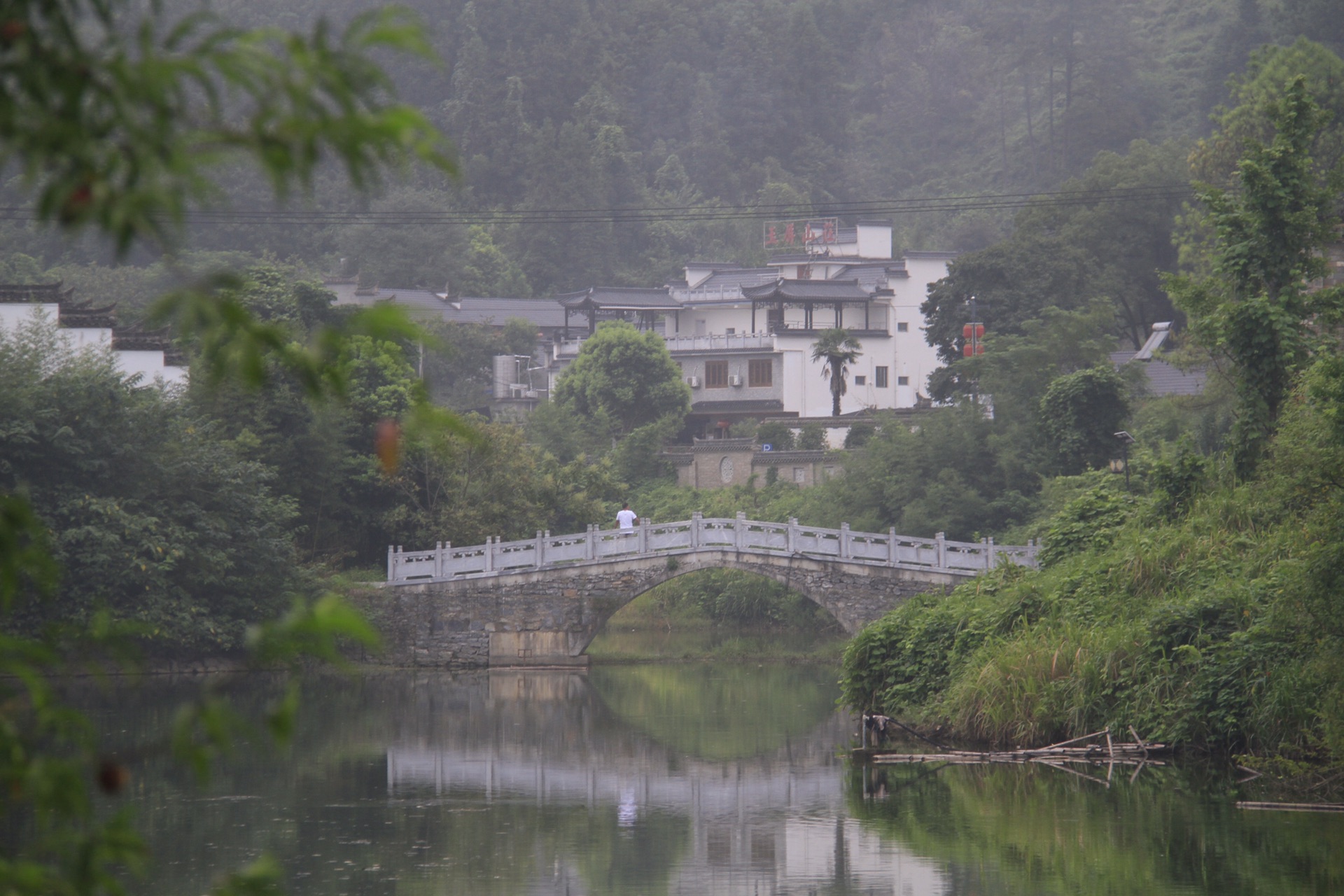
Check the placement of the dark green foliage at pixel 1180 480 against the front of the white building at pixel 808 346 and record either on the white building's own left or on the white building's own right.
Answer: on the white building's own left

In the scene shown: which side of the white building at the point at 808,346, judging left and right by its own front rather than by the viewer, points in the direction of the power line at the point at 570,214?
right

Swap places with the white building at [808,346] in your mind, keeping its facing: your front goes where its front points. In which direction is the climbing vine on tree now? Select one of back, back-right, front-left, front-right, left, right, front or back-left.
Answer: front-left

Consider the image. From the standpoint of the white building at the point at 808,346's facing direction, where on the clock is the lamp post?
The lamp post is roughly at 10 o'clock from the white building.

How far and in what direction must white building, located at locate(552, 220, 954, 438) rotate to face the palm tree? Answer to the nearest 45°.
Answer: approximately 45° to its left

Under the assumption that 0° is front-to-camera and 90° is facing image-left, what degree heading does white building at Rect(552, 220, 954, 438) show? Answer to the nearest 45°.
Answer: approximately 45°

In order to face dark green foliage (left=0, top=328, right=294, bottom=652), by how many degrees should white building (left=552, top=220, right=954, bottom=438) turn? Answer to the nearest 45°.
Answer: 0° — it already faces it

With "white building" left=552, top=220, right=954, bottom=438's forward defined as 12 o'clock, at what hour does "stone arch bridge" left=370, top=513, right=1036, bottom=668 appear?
The stone arch bridge is roughly at 11 o'clock from the white building.

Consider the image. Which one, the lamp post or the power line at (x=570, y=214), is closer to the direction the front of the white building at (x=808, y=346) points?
the lamp post

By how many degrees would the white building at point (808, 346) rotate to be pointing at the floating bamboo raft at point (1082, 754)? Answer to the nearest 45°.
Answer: approximately 45° to its left

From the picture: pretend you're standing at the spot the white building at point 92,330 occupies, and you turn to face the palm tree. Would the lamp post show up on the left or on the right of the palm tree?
right

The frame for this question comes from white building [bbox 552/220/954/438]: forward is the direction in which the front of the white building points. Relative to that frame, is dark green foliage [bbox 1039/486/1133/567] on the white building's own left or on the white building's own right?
on the white building's own left
